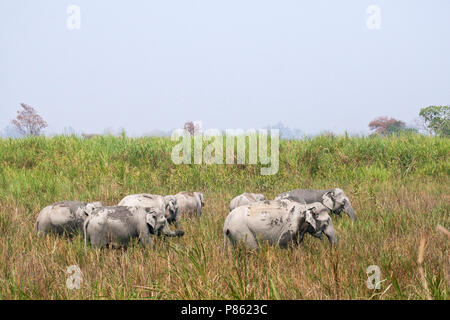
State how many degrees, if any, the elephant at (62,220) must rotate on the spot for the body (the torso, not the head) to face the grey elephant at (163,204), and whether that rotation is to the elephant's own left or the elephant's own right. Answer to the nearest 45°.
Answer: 0° — it already faces it

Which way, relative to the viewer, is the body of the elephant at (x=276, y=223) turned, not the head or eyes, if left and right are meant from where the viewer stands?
facing to the right of the viewer

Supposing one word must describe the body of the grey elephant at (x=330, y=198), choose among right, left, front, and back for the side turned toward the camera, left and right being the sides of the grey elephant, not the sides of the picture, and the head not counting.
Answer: right

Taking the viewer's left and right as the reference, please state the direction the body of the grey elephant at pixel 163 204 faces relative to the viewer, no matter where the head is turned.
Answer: facing to the right of the viewer

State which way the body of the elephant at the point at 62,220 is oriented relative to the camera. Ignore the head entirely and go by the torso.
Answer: to the viewer's right

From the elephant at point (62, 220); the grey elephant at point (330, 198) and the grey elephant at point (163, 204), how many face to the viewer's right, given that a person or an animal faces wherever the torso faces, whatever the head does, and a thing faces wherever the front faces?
3

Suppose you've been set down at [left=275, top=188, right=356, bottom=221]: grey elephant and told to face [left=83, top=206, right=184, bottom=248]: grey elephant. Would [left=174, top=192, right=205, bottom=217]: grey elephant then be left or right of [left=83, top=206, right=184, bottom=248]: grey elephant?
right

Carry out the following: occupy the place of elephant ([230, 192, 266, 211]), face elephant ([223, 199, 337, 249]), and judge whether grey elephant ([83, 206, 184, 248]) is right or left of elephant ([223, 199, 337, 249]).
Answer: right

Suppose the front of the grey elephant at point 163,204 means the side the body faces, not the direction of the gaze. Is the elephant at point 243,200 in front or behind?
in front

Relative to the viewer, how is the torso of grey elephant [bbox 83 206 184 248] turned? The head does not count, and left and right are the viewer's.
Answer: facing to the right of the viewer
